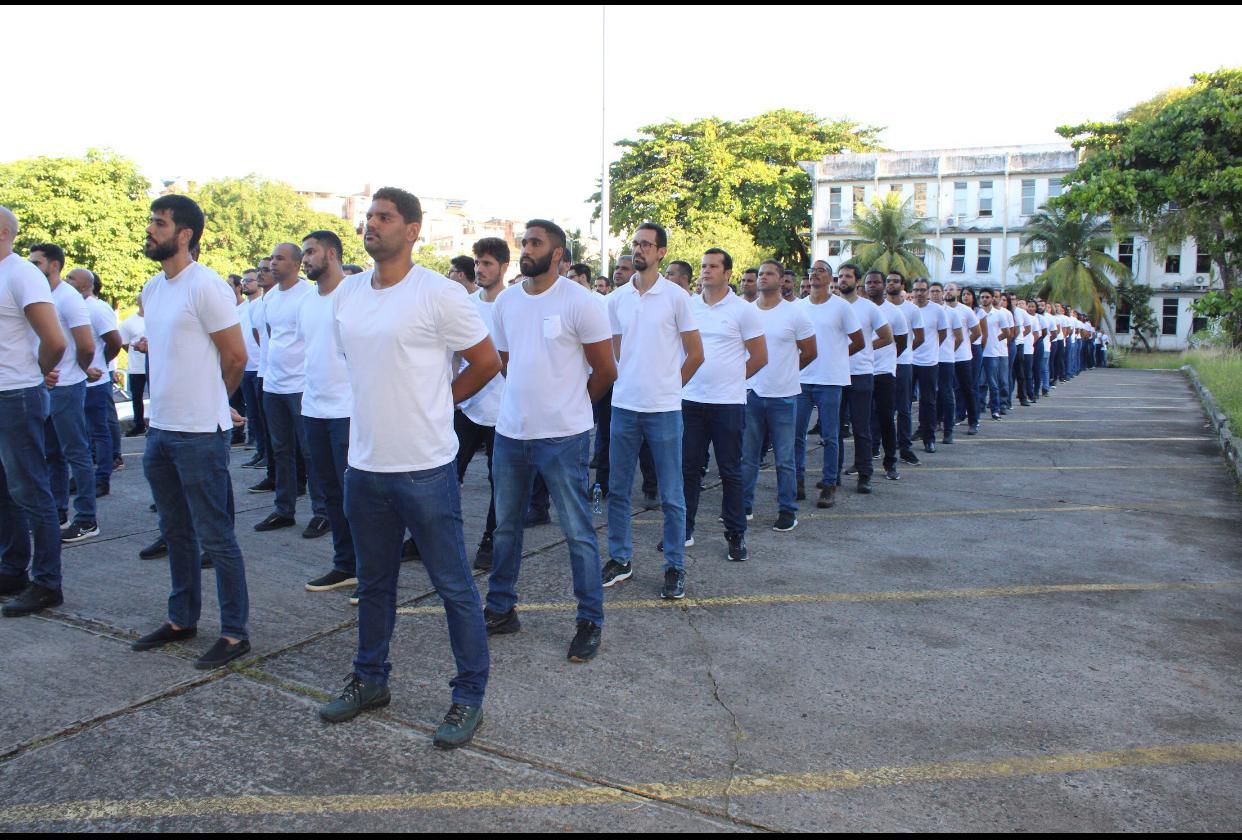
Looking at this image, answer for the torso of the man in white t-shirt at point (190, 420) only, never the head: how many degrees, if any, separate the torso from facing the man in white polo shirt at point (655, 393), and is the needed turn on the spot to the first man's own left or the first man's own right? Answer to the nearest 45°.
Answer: approximately 135° to the first man's own left

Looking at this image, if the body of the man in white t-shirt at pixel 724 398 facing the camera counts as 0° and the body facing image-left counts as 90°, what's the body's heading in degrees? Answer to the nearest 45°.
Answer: approximately 45°

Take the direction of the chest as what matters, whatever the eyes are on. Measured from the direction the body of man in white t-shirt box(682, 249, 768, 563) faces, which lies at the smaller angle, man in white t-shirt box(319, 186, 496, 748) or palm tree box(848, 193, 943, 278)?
the man in white t-shirt

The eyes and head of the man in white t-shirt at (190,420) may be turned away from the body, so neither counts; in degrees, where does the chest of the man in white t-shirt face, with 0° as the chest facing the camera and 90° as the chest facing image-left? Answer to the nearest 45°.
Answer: approximately 45°

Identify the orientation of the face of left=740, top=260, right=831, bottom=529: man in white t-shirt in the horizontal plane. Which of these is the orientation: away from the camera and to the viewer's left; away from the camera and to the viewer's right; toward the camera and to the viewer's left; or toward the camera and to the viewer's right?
toward the camera and to the viewer's left

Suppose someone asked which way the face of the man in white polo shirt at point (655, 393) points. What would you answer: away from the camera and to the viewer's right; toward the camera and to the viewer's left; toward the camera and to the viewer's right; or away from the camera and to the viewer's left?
toward the camera and to the viewer's left

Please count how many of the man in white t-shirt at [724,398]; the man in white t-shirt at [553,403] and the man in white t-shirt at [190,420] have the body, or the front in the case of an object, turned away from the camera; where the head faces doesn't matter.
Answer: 0

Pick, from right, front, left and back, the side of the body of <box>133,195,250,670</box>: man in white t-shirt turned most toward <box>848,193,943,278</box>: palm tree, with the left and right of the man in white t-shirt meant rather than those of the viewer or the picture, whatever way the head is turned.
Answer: back

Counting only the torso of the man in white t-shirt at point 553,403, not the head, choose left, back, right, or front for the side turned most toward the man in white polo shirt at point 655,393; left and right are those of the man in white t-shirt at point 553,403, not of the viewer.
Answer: back

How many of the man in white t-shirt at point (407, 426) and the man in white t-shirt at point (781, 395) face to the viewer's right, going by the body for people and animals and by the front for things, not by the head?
0

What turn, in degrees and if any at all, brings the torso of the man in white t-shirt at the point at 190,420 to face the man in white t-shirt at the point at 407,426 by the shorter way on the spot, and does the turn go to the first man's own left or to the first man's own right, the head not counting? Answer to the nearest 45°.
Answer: approximately 90° to the first man's own left

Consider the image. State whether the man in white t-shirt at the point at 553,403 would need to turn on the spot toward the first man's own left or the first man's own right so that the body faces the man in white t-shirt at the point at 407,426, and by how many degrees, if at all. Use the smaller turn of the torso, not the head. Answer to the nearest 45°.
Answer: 0° — they already face them

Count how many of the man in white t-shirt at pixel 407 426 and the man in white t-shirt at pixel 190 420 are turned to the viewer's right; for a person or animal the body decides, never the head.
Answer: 0

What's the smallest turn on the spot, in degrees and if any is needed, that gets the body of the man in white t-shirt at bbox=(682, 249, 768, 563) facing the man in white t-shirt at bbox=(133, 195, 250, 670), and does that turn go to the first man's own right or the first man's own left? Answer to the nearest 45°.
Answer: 0° — they already face them

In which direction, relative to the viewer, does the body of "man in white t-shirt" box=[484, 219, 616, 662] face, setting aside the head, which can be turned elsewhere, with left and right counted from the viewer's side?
facing the viewer and to the left of the viewer
